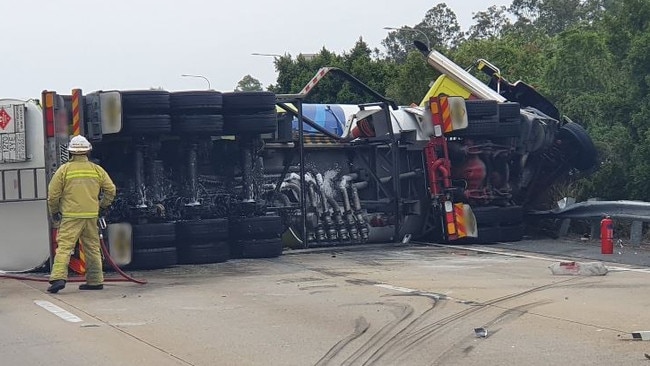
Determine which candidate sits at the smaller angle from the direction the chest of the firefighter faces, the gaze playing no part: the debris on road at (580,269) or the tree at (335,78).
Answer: the tree

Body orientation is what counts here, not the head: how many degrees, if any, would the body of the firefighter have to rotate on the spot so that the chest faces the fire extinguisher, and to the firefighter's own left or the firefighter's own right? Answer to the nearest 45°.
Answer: approximately 90° to the firefighter's own right

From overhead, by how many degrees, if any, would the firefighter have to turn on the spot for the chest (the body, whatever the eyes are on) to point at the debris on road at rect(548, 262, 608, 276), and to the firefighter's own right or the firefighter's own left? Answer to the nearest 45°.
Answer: approximately 90° to the firefighter's own right

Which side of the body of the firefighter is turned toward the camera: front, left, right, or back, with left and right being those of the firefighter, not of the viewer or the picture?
back

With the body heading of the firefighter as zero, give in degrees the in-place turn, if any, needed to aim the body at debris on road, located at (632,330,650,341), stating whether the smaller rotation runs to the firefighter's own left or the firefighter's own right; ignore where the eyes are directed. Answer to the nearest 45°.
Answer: approximately 135° to the firefighter's own right

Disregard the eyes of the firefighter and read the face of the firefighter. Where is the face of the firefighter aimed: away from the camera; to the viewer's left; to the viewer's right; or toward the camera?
away from the camera

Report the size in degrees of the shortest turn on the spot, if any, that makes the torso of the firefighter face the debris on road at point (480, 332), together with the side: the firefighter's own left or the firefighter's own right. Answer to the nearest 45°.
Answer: approximately 135° to the firefighter's own right

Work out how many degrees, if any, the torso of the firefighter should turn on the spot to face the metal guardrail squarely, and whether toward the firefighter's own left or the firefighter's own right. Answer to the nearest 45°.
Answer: approximately 90° to the firefighter's own right
